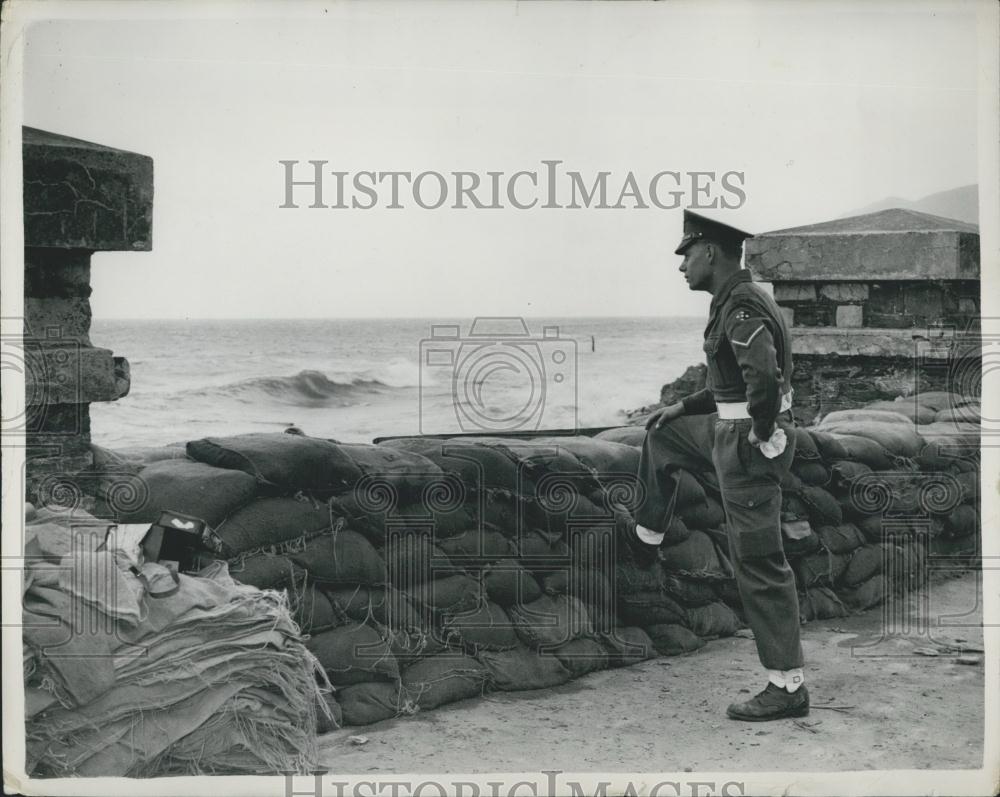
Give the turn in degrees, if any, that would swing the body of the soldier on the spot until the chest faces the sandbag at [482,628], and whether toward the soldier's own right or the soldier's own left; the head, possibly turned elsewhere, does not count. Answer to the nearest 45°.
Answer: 0° — they already face it

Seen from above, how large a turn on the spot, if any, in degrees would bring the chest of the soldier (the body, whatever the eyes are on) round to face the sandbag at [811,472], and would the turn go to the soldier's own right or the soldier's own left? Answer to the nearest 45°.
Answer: approximately 90° to the soldier's own right

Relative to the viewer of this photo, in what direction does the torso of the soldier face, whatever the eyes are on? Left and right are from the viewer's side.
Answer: facing to the left of the viewer

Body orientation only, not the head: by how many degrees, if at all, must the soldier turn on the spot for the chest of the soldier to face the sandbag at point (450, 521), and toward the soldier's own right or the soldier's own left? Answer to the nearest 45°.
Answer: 0° — they already face it

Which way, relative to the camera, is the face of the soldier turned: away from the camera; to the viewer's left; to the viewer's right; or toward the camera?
to the viewer's left

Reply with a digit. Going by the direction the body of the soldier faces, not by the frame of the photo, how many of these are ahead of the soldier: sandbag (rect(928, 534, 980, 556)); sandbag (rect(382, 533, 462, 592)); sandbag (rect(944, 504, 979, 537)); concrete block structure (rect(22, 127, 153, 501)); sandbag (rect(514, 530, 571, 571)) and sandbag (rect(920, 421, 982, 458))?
3

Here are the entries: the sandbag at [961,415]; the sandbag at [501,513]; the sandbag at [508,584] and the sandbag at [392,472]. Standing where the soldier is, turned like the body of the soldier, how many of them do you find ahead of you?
3

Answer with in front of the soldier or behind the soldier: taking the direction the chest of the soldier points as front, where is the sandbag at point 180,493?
in front

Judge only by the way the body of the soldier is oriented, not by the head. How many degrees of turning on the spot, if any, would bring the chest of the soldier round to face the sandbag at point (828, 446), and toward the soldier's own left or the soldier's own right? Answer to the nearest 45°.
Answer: approximately 90° to the soldier's own right

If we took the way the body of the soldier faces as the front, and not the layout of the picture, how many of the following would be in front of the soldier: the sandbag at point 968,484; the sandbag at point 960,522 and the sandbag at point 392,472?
1

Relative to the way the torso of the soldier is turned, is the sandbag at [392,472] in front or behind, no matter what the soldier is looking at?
in front

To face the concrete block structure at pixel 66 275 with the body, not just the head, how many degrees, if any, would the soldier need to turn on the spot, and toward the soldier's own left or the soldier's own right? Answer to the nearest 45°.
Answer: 0° — they already face it
